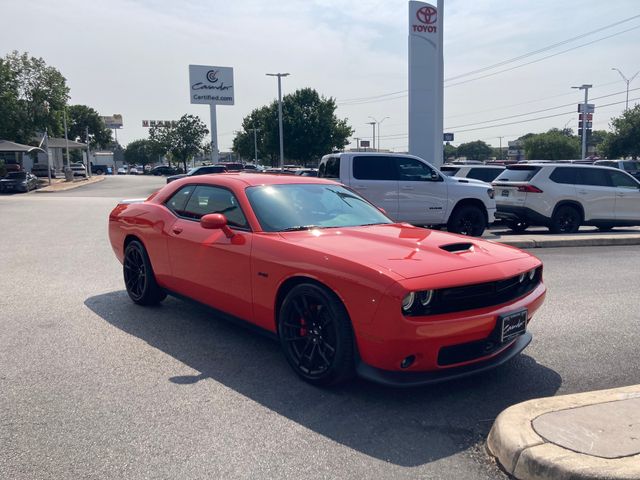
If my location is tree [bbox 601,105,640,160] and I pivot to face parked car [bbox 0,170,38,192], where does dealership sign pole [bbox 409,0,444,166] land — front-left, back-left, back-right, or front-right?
front-left

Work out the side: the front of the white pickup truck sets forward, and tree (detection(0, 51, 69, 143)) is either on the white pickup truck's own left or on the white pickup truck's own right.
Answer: on the white pickup truck's own left

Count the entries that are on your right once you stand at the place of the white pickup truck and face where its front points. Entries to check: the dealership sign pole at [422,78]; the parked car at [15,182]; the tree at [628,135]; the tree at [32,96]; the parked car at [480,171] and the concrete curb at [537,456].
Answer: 1

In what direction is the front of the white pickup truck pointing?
to the viewer's right

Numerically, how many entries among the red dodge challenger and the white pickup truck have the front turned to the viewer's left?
0

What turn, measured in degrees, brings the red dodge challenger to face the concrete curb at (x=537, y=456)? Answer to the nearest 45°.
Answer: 0° — it already faces it

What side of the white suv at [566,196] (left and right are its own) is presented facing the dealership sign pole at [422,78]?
left

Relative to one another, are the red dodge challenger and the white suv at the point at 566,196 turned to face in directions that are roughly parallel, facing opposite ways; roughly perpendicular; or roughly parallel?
roughly perpendicular

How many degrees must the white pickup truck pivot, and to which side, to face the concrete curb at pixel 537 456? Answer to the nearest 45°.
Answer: approximately 90° to its right

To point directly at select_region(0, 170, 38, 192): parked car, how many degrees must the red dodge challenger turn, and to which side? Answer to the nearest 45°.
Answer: approximately 180°

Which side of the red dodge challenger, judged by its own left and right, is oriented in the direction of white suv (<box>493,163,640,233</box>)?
left

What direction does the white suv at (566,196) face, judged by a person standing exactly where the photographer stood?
facing away from the viewer and to the right of the viewer

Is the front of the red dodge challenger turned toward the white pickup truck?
no

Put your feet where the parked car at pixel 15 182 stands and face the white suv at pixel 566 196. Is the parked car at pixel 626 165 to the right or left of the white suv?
left

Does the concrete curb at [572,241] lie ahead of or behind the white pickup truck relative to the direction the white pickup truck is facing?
ahead

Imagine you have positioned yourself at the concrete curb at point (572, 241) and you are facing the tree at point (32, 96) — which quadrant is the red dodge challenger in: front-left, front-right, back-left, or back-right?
back-left

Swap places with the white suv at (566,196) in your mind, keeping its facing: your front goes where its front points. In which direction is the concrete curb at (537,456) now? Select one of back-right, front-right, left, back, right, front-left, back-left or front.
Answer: back-right

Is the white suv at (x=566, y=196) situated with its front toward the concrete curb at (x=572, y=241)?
no
